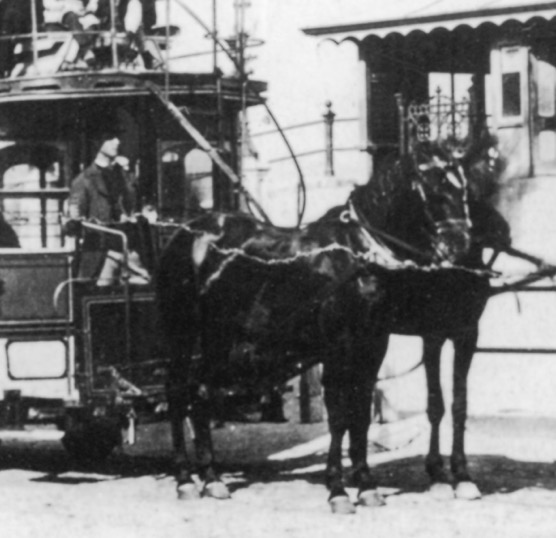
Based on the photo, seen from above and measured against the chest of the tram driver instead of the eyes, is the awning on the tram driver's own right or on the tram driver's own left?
on the tram driver's own left

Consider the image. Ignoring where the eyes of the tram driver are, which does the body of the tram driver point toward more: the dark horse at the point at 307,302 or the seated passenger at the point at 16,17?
the dark horse

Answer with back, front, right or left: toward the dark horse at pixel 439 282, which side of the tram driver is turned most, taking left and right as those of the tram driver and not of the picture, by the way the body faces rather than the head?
front

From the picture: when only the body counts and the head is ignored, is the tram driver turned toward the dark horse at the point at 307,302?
yes

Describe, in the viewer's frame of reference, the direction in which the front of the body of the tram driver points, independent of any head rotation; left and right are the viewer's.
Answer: facing the viewer and to the right of the viewer
